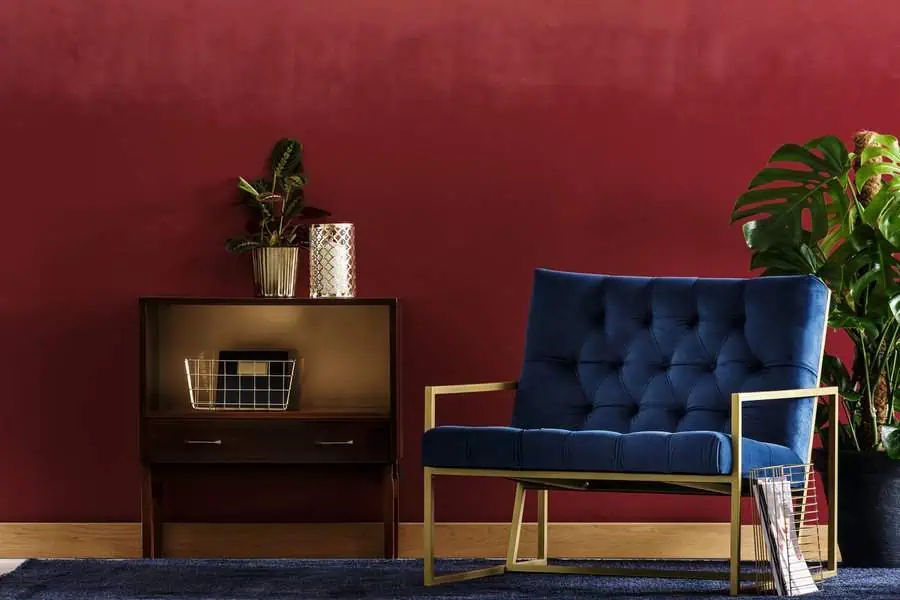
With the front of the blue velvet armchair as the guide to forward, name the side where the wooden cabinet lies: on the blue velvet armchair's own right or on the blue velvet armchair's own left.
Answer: on the blue velvet armchair's own right

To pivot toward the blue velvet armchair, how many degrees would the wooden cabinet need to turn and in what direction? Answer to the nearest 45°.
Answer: approximately 45° to its left

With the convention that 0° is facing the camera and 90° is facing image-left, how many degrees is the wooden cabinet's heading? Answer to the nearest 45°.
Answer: approximately 0°

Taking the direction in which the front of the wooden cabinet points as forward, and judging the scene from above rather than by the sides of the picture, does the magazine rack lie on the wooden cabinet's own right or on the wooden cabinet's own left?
on the wooden cabinet's own left

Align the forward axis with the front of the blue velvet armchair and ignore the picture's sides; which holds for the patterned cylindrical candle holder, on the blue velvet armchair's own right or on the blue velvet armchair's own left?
on the blue velvet armchair's own right

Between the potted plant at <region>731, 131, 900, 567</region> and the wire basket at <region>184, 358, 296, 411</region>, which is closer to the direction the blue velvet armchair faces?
the wire basket

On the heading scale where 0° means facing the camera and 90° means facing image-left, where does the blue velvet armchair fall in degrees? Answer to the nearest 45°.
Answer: approximately 45°

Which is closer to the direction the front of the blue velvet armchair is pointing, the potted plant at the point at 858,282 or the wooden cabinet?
the wooden cabinet
